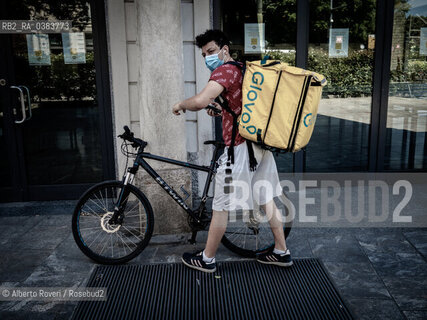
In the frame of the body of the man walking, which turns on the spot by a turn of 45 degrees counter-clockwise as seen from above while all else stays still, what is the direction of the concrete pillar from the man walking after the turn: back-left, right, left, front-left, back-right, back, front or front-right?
right

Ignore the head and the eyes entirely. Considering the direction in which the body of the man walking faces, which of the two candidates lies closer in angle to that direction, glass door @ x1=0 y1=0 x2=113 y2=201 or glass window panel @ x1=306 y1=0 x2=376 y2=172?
the glass door

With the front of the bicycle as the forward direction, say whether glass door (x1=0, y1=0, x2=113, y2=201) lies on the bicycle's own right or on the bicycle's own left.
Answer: on the bicycle's own right

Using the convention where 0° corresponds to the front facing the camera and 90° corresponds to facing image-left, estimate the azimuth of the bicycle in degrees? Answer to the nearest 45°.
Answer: approximately 90°

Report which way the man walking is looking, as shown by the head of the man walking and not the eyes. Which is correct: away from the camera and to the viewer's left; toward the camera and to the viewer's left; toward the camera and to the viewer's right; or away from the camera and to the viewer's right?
toward the camera and to the viewer's left

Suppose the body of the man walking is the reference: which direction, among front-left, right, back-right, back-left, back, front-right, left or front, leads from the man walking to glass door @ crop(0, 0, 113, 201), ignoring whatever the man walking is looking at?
front-right

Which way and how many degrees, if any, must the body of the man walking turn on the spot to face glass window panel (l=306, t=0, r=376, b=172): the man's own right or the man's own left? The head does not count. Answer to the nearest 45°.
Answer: approximately 135° to the man's own right

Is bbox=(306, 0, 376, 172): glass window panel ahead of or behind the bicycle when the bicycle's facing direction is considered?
behind

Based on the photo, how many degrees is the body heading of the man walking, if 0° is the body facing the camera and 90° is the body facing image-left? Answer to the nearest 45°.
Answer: approximately 90°
